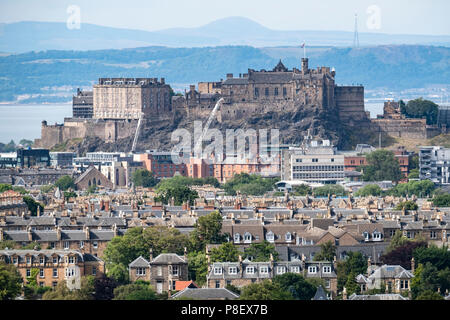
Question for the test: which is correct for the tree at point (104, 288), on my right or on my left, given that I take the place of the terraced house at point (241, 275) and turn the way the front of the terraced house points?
on my right

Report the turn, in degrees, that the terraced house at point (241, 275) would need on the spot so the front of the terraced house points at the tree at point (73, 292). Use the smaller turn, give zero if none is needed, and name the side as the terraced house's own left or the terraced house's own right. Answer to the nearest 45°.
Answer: approximately 45° to the terraced house's own right

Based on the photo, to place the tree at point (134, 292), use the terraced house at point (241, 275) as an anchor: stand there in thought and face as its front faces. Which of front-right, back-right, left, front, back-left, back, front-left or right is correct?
front-right

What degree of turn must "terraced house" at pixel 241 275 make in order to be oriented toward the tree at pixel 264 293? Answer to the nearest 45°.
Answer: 0° — it already faces it

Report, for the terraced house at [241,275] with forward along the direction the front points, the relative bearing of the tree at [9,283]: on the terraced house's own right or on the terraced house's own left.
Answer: on the terraced house's own right

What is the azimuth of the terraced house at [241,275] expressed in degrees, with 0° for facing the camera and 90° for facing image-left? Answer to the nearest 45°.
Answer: approximately 0°

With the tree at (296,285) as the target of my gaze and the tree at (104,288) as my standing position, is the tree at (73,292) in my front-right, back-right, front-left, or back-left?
back-right

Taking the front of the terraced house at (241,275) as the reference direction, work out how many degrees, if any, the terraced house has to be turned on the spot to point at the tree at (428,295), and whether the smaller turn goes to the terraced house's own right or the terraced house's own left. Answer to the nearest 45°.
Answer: approximately 45° to the terraced house's own left
